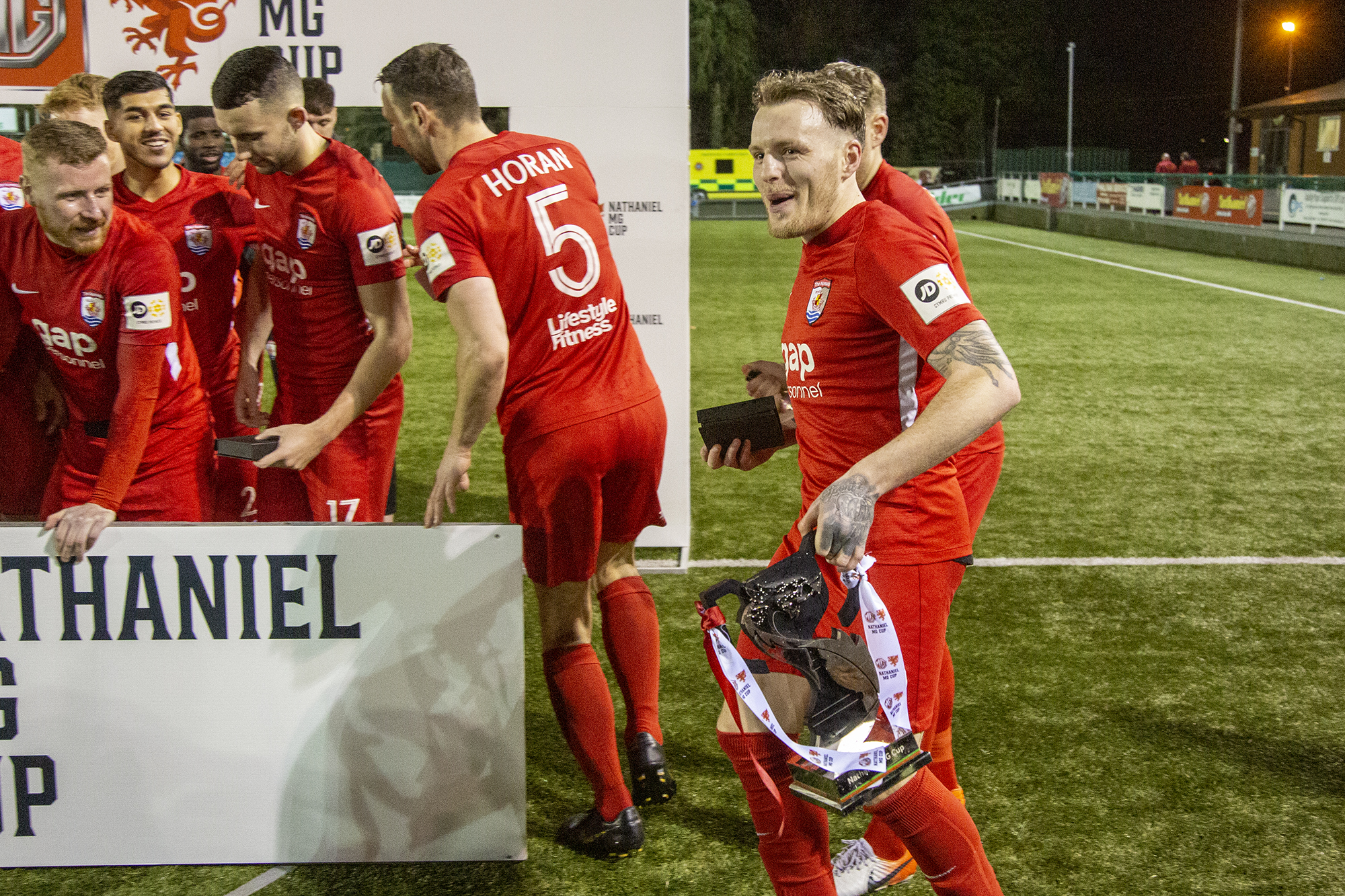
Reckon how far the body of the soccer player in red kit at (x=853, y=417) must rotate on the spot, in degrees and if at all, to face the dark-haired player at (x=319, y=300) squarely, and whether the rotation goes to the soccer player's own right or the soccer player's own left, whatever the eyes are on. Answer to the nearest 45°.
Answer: approximately 90° to the soccer player's own right

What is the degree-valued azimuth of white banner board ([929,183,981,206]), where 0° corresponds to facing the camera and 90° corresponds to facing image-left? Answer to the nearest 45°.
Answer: approximately 0°

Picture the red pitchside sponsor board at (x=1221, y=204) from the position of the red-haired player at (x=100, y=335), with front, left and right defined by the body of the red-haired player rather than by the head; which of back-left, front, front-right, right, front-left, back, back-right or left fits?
back

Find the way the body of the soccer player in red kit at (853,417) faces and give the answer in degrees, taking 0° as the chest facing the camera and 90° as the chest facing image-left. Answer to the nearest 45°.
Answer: approximately 45°

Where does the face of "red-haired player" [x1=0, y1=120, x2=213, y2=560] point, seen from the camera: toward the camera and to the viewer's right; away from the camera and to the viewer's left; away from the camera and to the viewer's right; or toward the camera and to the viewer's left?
toward the camera and to the viewer's right

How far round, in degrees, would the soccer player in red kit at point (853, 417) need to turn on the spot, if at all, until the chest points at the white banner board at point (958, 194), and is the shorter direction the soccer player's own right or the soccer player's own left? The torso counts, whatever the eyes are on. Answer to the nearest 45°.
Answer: approximately 135° to the soccer player's own right

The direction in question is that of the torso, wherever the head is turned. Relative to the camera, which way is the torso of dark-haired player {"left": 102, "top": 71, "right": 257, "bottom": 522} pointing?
toward the camera

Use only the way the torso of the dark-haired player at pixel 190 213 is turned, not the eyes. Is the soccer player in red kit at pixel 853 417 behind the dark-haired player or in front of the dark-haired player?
in front

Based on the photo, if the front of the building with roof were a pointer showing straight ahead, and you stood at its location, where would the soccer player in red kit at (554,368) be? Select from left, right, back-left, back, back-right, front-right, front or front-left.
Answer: front-left

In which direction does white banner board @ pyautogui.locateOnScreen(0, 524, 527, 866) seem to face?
toward the camera

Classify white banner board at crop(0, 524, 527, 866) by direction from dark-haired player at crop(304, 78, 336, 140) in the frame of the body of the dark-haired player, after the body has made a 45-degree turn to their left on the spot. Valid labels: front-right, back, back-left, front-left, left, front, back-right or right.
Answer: front

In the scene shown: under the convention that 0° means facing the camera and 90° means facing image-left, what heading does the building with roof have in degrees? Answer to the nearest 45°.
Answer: approximately 45°

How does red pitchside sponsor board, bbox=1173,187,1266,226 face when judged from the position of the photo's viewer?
facing the viewer and to the left of the viewer

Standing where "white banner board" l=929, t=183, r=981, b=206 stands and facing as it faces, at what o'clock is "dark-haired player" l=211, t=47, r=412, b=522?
The dark-haired player is roughly at 12 o'clock from the white banner board.

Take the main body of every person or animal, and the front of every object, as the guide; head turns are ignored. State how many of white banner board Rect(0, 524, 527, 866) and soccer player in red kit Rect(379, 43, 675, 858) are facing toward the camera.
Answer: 1
